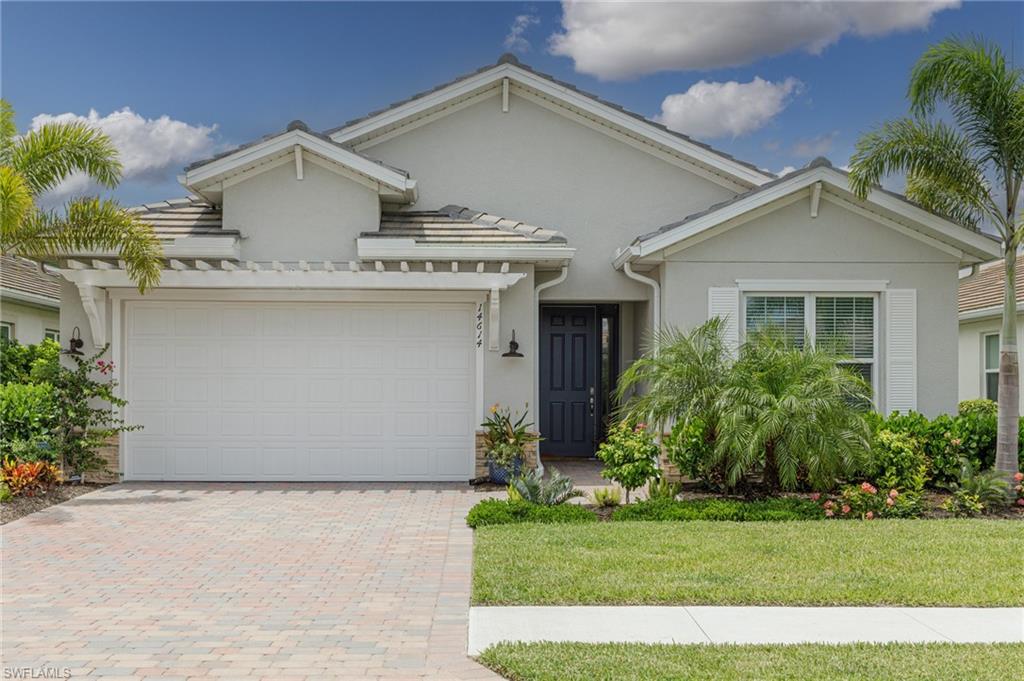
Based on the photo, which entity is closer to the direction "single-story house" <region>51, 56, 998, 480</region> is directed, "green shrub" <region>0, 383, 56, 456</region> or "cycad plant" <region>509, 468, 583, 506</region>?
the cycad plant

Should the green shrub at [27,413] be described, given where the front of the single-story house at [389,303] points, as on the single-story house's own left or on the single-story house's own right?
on the single-story house's own right

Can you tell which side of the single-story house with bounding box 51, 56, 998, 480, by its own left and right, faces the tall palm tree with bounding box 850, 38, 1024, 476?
left

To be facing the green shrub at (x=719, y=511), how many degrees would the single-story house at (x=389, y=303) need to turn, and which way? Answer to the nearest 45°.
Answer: approximately 45° to its left

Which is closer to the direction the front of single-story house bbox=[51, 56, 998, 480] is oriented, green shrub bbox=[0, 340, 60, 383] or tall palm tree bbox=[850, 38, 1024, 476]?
the tall palm tree

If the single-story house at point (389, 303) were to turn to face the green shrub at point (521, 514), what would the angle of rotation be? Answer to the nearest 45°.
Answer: approximately 45° to its left

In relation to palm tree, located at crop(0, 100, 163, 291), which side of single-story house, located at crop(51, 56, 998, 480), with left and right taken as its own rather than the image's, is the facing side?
right

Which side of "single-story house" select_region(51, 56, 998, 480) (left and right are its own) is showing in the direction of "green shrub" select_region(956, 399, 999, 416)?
left

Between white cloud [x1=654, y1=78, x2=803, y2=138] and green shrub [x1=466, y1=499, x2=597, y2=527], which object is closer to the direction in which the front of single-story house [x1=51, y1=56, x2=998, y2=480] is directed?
the green shrub

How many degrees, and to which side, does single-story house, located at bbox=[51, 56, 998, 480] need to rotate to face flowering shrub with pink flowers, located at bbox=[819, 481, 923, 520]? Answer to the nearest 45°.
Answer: approximately 45° to its left

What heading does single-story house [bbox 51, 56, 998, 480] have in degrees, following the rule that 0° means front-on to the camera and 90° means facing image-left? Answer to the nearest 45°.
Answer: approximately 0°

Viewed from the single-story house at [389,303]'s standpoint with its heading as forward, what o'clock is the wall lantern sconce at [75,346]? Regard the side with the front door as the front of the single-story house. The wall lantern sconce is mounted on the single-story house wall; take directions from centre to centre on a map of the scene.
The wall lantern sconce is roughly at 3 o'clock from the single-story house.
